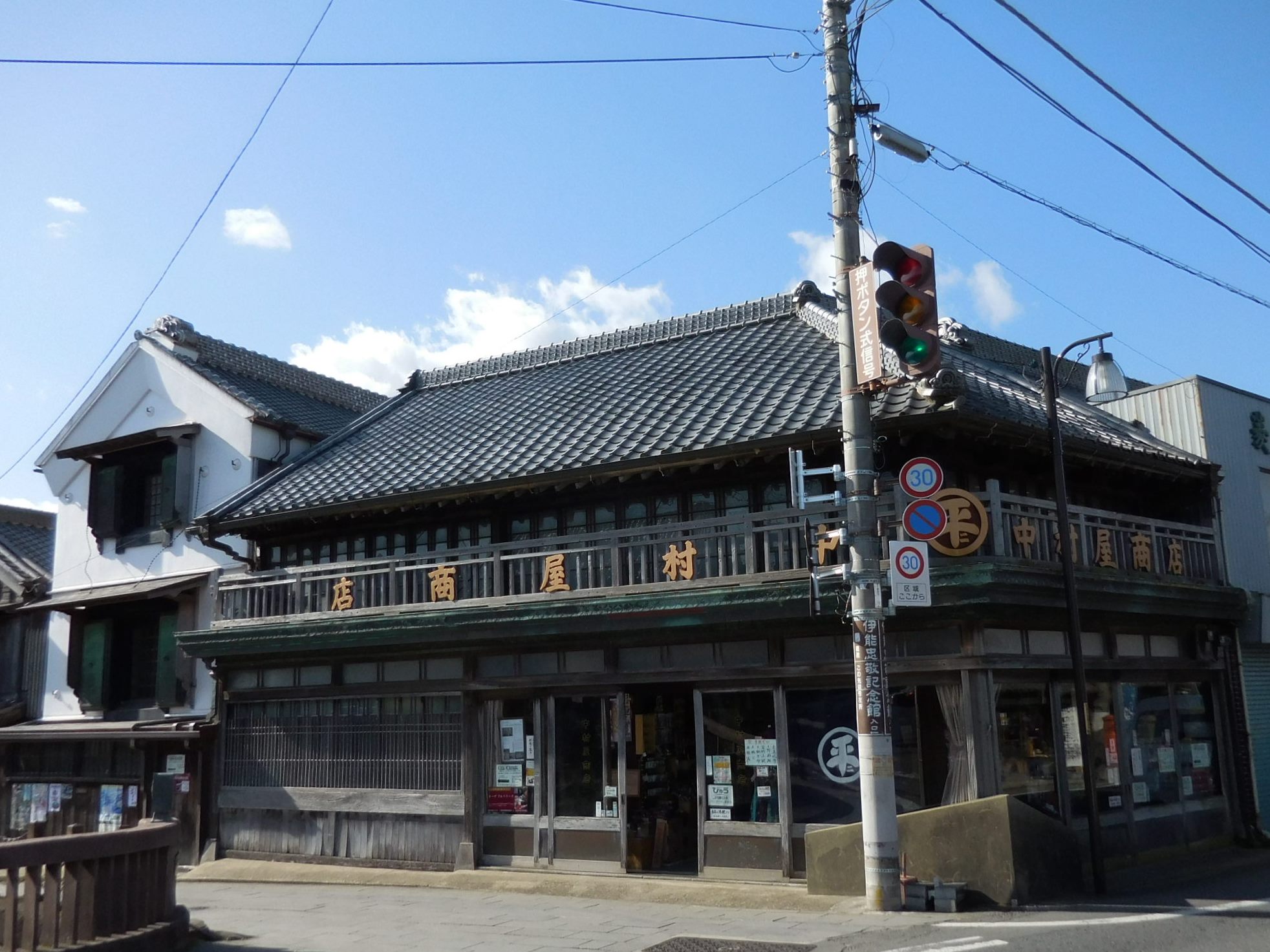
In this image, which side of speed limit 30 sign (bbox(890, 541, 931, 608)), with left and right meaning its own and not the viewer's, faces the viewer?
front

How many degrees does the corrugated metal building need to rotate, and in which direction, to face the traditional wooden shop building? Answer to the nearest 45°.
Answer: approximately 90° to its right

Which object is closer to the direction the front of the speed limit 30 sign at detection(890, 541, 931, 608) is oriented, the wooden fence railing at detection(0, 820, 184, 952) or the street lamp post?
the wooden fence railing

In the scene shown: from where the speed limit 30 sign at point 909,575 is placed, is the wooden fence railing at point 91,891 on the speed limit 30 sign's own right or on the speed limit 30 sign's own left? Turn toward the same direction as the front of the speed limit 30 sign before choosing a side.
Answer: on the speed limit 30 sign's own right

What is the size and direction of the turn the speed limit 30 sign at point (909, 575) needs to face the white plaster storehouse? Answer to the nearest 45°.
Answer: approximately 135° to its right

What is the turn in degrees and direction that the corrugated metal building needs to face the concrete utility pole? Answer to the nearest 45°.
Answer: approximately 45° to its right

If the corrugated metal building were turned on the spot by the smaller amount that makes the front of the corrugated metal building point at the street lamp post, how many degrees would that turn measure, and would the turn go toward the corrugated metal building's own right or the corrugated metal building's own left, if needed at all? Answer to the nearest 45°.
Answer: approximately 45° to the corrugated metal building's own right

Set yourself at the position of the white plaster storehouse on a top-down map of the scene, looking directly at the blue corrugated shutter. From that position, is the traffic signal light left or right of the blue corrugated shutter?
right

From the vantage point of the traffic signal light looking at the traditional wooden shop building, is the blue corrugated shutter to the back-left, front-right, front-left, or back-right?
front-right

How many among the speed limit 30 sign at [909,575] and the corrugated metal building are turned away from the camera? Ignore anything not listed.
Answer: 0

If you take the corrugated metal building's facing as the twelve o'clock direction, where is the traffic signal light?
The traffic signal light is roughly at 2 o'clock from the corrugated metal building.

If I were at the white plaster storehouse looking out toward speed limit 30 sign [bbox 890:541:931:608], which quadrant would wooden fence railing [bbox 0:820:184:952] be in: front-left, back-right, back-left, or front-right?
front-right

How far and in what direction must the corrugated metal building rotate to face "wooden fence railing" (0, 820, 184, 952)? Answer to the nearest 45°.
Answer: approximately 90° to its right

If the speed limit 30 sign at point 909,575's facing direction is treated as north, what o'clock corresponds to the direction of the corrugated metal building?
The corrugated metal building is roughly at 7 o'clock from the speed limit 30 sign.
